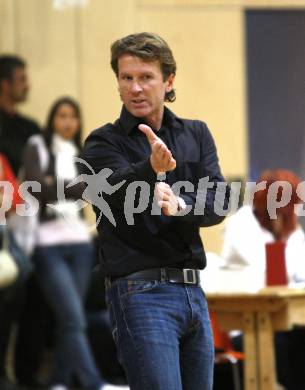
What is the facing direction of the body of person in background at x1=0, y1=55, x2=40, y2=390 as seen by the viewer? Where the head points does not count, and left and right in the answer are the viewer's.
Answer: facing to the right of the viewer

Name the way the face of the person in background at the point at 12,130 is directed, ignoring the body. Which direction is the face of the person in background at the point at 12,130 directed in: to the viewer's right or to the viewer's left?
to the viewer's right
